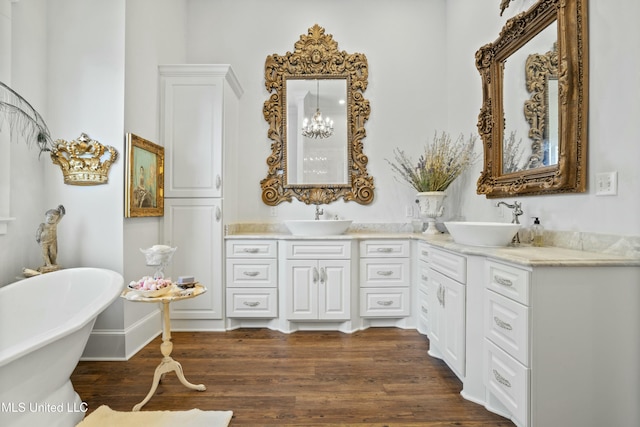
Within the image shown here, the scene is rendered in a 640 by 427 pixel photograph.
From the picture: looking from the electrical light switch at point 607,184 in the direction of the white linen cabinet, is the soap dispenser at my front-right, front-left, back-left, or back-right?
front-right

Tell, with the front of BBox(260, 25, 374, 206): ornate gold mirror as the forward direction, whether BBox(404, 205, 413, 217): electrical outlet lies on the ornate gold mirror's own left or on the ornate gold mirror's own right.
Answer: on the ornate gold mirror's own left

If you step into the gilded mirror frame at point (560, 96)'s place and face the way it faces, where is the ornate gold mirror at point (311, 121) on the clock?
The ornate gold mirror is roughly at 2 o'clock from the gilded mirror frame.

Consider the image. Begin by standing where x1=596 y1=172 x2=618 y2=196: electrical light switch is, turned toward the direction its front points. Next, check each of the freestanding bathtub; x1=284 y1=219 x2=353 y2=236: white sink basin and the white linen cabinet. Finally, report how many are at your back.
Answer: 0

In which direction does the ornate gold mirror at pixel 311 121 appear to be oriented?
toward the camera

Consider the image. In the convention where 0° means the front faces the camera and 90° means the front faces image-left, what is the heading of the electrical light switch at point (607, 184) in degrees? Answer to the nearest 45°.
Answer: approximately 45°

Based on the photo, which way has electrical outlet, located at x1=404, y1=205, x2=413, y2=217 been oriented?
toward the camera

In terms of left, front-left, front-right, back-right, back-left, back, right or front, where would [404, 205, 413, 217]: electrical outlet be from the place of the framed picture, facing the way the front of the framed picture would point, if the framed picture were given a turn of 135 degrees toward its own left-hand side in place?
right

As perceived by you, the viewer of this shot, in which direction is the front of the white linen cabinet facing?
facing the viewer

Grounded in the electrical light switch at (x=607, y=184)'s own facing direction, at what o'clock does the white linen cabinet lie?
The white linen cabinet is roughly at 1 o'clock from the electrical light switch.

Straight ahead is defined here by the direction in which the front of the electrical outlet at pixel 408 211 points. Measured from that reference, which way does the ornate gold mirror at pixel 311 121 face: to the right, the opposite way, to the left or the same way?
the same way

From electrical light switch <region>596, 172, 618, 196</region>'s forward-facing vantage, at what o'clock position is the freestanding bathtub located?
The freestanding bathtub is roughly at 12 o'clock from the electrical light switch.

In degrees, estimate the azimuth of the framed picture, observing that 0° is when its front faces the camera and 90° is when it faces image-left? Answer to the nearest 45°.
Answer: approximately 315°
